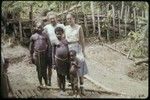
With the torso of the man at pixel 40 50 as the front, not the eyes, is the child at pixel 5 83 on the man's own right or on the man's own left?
on the man's own right

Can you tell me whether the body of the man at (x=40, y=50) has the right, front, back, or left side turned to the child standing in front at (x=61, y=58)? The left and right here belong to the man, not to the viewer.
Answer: left

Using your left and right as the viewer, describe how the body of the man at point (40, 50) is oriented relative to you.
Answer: facing the viewer
